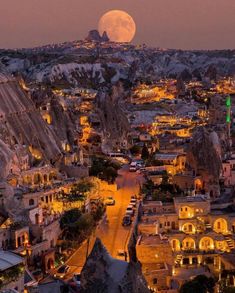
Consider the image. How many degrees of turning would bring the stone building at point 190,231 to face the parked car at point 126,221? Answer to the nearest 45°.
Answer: approximately 90° to its right

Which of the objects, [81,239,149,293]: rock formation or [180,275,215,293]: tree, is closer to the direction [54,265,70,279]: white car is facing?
the rock formation

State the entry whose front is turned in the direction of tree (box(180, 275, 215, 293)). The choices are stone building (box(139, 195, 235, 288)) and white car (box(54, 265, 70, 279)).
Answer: the stone building

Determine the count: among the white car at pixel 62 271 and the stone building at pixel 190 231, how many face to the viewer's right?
0

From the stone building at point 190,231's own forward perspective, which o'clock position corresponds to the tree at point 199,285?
The tree is roughly at 12 o'clock from the stone building.

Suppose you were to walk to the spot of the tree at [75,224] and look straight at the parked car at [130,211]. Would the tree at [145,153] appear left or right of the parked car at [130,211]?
left
